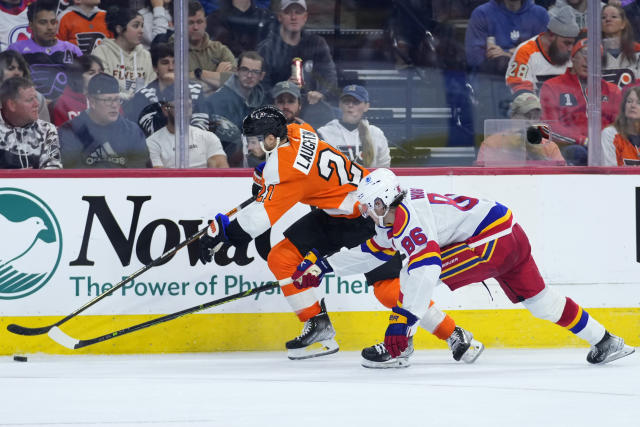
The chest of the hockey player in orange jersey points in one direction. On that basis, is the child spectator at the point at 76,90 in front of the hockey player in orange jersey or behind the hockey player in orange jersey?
in front

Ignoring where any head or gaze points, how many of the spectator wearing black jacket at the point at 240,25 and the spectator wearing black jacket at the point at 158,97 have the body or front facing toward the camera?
2

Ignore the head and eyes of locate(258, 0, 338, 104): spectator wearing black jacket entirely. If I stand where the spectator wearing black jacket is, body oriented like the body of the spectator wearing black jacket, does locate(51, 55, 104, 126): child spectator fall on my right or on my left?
on my right

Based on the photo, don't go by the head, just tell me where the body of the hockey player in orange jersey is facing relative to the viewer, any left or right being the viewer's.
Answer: facing to the left of the viewer

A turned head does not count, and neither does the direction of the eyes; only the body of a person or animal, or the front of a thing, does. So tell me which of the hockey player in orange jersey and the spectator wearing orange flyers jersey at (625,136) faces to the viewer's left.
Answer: the hockey player in orange jersey

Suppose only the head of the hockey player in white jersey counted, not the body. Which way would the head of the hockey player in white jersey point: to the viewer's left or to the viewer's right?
to the viewer's left

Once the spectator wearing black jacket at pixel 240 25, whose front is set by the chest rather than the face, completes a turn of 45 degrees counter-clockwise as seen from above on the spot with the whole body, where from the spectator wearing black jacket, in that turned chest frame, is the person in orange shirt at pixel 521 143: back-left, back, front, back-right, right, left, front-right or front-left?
front-left

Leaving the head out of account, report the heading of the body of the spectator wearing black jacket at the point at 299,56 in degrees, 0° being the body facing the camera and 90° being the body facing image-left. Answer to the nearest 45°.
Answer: approximately 0°

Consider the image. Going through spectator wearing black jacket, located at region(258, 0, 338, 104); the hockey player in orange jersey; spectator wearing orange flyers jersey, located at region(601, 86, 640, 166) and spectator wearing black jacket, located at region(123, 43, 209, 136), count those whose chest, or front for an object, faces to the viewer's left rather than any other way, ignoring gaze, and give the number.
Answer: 1

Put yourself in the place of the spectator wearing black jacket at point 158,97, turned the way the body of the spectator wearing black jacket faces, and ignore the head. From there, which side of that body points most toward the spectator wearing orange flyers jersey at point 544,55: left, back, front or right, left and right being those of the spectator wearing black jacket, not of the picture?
left

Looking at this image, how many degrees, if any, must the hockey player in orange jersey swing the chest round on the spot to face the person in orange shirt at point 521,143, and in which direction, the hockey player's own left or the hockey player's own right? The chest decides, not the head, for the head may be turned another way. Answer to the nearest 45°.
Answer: approximately 135° to the hockey player's own right

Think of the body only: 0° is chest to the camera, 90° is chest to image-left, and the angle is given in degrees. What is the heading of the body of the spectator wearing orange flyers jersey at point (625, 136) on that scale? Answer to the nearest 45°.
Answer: approximately 0°
